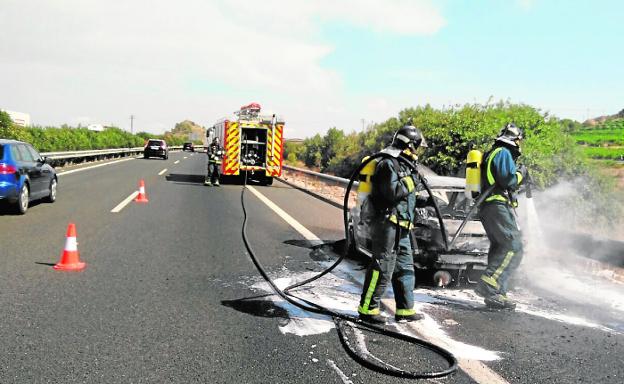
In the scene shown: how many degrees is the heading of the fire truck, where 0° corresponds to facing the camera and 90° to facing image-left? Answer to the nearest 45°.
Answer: approximately 180°

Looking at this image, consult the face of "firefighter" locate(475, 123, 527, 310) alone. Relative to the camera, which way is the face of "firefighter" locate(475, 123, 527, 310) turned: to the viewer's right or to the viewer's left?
to the viewer's right

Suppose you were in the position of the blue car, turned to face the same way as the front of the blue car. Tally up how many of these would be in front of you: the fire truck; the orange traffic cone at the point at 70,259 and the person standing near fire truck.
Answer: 2

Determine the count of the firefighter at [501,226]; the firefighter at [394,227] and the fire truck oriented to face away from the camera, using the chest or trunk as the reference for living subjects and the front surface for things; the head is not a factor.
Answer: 1

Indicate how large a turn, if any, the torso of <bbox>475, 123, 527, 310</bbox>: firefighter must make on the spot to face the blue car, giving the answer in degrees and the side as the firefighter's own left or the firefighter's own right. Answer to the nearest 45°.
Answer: approximately 180°

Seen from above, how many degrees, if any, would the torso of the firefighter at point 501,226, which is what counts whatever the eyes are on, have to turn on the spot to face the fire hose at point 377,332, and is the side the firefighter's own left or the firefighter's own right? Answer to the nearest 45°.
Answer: approximately 135° to the firefighter's own right

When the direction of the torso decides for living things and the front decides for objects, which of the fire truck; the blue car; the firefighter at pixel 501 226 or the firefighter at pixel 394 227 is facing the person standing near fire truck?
the blue car

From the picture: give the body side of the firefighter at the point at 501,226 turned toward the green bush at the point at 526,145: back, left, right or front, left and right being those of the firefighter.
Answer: left

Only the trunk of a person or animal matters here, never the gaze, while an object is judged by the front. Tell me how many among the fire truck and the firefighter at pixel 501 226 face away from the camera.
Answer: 1

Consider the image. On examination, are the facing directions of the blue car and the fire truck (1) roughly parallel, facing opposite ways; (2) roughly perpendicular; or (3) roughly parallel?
roughly parallel

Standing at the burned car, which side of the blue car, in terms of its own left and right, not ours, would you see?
right

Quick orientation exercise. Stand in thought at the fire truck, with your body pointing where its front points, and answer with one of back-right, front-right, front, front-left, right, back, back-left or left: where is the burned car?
back

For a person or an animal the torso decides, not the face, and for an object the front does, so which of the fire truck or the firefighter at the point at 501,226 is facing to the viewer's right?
the firefighter

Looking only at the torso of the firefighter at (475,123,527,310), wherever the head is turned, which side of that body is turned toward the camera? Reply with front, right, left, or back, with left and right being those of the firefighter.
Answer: right

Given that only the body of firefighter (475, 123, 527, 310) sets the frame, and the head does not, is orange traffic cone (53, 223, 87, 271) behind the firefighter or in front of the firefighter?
behind

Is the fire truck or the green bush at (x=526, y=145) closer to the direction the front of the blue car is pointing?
the fire truck

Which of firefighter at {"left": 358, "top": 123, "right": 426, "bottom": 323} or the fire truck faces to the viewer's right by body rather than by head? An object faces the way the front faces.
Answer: the firefighter

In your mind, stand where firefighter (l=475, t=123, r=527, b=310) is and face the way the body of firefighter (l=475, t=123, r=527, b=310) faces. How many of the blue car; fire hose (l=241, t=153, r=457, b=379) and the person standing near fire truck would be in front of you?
0

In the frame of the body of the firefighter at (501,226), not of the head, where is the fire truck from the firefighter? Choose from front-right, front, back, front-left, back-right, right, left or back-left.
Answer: back-left

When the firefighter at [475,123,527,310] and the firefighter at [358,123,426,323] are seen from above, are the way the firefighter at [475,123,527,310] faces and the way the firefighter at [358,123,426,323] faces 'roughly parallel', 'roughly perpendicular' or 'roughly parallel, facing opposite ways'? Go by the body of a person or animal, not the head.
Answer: roughly parallel

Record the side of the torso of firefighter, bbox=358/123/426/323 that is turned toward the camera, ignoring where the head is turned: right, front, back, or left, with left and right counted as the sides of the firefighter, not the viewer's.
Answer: right
